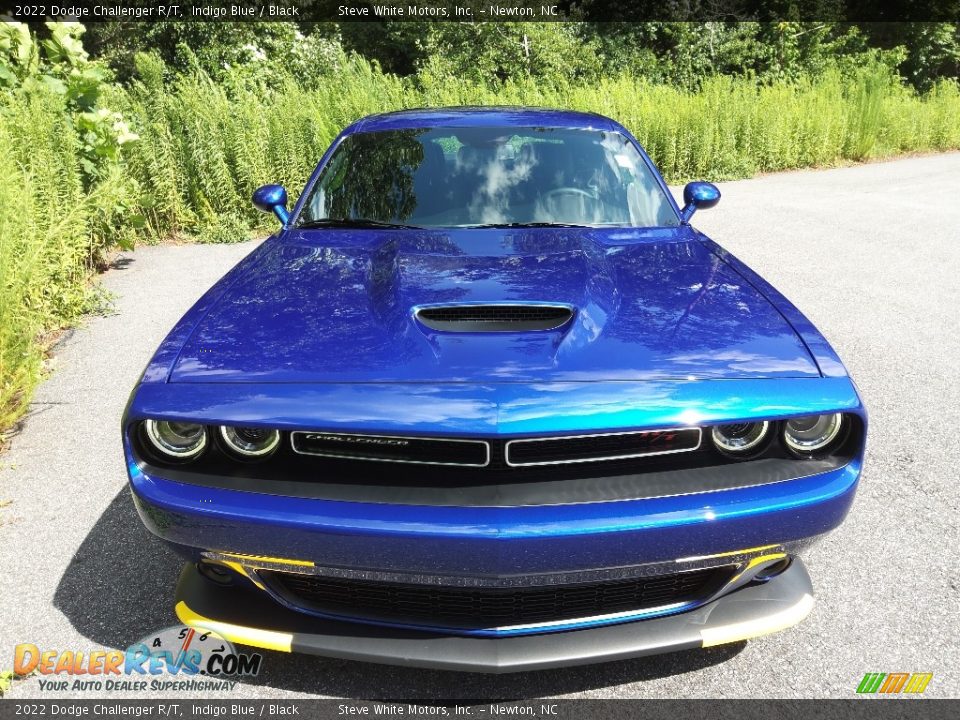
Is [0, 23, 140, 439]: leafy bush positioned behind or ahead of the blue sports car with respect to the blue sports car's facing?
behind

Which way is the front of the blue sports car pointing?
toward the camera

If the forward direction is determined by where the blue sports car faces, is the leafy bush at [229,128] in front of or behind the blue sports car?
behind
